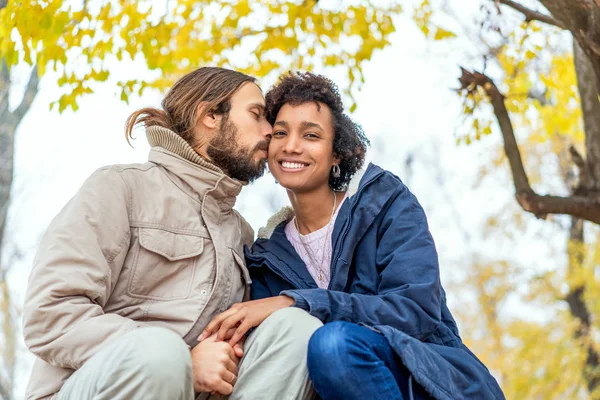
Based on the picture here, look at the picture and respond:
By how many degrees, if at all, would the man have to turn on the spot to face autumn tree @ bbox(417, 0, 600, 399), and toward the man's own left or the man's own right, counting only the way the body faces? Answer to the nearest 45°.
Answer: approximately 90° to the man's own left

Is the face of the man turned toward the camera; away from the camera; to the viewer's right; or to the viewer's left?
to the viewer's right

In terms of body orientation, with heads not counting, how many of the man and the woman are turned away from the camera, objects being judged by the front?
0

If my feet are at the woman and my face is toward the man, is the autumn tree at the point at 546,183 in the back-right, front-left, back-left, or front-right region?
back-right

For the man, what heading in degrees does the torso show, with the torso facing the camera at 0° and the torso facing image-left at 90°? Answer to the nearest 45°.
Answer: approximately 315°

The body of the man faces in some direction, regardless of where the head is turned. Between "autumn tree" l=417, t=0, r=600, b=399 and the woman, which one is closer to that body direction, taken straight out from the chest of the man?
the woman

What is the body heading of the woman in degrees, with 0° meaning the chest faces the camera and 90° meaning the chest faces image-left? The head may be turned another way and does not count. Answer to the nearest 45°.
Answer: approximately 45°

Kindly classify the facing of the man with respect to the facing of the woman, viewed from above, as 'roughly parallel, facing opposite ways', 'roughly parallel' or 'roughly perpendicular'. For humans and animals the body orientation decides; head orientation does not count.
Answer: roughly perpendicular

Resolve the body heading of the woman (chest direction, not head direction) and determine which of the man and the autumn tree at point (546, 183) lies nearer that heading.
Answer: the man
